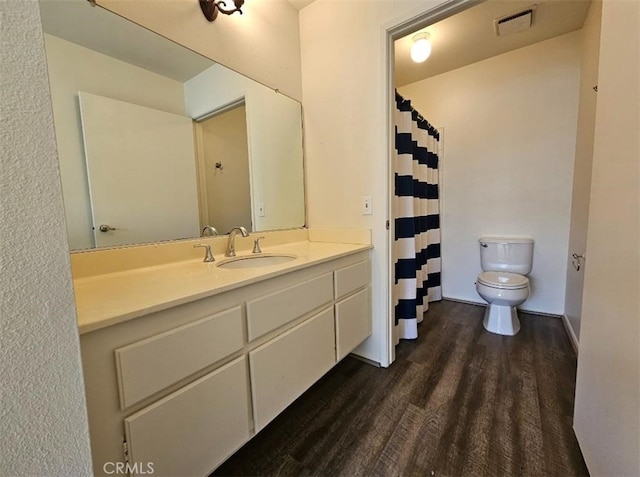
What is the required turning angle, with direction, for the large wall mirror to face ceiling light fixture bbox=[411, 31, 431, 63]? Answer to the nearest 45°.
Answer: approximately 45° to its left

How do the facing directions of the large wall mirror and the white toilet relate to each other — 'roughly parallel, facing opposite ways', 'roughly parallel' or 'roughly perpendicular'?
roughly perpendicular

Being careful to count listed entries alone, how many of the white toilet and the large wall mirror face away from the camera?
0

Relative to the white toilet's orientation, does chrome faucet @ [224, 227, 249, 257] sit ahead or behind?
ahead

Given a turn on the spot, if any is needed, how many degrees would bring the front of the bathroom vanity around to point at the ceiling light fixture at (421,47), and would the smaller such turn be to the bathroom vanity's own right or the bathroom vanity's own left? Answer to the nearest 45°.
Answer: approximately 90° to the bathroom vanity's own left

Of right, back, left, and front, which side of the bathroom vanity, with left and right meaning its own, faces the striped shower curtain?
left

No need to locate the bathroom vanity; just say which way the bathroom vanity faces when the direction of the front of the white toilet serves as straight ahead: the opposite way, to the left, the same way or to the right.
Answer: to the left

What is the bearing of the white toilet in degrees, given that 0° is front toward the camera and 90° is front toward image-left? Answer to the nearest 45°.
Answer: approximately 0°

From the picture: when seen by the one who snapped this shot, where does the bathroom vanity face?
facing the viewer and to the right of the viewer
